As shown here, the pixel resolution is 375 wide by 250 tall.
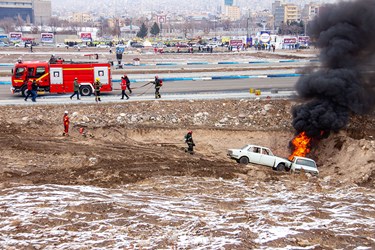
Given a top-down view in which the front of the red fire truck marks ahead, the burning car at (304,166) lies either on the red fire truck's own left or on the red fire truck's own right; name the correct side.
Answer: on the red fire truck's own left

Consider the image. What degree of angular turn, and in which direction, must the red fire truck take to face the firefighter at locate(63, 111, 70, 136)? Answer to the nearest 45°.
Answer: approximately 90° to its left

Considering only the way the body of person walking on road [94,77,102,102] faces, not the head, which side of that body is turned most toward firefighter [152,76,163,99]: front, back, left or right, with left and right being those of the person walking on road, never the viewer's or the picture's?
left

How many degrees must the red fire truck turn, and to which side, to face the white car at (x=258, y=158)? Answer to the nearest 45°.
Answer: approximately 135° to its left

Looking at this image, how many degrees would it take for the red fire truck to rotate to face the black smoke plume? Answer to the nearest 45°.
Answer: approximately 135° to its left

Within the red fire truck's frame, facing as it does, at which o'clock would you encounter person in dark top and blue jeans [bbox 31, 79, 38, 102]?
The person in dark top and blue jeans is roughly at 10 o'clock from the red fire truck.

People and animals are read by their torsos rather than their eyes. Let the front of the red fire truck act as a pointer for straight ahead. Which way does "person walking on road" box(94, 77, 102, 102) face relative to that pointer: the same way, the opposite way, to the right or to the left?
to the left

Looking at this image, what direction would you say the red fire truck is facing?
to the viewer's left

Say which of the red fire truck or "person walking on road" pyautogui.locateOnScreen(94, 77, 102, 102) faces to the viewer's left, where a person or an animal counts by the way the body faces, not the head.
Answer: the red fire truck

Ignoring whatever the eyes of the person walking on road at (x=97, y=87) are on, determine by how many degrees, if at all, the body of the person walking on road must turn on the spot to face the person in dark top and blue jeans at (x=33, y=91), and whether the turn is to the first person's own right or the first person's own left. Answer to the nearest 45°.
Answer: approximately 90° to the first person's own right

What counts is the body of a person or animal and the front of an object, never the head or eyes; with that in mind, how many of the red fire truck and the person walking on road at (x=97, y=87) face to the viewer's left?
1

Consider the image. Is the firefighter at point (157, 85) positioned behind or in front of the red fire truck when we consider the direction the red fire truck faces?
behind

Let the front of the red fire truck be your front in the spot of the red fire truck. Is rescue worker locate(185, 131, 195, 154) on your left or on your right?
on your left

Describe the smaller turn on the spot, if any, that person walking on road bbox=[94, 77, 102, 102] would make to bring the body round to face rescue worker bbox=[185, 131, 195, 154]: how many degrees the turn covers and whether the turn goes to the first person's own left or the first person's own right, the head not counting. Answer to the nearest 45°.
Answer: approximately 45° to the first person's own left

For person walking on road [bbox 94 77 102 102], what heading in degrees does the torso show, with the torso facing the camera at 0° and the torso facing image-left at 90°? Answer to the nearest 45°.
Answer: approximately 0°
